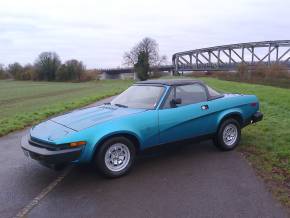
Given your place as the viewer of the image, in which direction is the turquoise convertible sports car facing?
facing the viewer and to the left of the viewer
